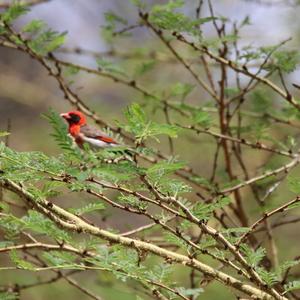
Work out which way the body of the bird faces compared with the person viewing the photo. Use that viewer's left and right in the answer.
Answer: facing to the left of the viewer
